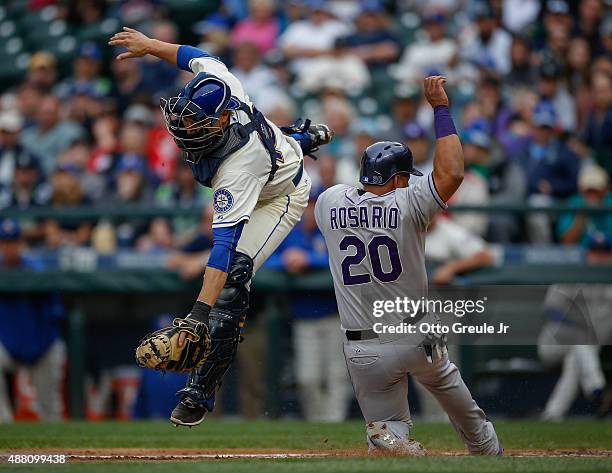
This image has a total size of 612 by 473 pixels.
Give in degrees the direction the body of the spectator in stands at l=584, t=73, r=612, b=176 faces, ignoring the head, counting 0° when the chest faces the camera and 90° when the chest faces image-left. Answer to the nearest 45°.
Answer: approximately 0°

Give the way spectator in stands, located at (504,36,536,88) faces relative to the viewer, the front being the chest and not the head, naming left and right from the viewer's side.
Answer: facing the viewer

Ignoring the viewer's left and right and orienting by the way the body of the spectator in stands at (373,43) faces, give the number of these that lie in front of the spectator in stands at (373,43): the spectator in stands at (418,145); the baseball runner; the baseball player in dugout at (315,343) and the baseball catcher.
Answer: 4

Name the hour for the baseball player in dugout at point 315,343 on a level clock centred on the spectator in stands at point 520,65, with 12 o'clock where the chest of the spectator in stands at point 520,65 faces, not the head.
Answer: the baseball player in dugout at point 315,343 is roughly at 1 o'clock from the spectator in stands at point 520,65.

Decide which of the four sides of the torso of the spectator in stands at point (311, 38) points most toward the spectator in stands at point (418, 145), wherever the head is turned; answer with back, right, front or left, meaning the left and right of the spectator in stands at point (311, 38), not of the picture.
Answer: front

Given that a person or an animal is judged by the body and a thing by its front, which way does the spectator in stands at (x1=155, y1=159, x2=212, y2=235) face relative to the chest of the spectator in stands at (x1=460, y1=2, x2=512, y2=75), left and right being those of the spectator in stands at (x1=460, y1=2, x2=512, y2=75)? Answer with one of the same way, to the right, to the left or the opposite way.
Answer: the same way

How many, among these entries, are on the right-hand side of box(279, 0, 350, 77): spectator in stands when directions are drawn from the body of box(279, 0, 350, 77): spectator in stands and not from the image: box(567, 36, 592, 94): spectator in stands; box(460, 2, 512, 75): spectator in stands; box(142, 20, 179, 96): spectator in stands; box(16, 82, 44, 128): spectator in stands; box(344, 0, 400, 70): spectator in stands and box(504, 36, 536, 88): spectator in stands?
2

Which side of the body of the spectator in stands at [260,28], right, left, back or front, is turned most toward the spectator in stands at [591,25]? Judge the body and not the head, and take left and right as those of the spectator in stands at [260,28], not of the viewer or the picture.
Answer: left

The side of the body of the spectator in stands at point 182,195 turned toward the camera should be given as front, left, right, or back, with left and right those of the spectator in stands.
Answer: front

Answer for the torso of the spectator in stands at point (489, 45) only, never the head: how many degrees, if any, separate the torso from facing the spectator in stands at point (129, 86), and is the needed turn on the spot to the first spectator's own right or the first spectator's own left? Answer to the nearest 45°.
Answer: approximately 90° to the first spectator's own right

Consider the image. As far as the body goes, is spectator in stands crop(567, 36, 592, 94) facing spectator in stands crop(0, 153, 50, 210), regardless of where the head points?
no

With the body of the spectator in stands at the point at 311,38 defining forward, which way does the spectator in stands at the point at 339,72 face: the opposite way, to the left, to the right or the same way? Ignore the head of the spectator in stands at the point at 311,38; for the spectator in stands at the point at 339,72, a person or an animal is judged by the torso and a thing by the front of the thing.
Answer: the same way

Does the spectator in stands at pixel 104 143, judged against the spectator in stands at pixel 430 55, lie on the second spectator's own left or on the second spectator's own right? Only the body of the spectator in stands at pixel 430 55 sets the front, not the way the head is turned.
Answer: on the second spectator's own right

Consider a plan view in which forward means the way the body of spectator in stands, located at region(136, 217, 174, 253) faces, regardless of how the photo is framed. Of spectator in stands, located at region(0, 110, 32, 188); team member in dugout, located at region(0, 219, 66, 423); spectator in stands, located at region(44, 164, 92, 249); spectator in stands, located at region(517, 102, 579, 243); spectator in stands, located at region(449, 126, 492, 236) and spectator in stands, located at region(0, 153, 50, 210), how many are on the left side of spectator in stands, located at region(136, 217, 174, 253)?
2

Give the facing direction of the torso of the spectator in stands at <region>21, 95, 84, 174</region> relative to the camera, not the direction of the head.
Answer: toward the camera

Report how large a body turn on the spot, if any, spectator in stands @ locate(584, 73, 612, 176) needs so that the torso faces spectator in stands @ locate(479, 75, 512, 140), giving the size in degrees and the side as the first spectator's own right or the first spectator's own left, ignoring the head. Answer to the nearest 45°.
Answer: approximately 90° to the first spectator's own right

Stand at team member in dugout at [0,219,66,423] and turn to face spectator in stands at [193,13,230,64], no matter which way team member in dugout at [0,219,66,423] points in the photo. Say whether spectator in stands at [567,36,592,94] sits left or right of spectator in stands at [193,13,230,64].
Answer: right

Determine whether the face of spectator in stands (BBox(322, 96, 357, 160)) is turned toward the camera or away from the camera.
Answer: toward the camera
